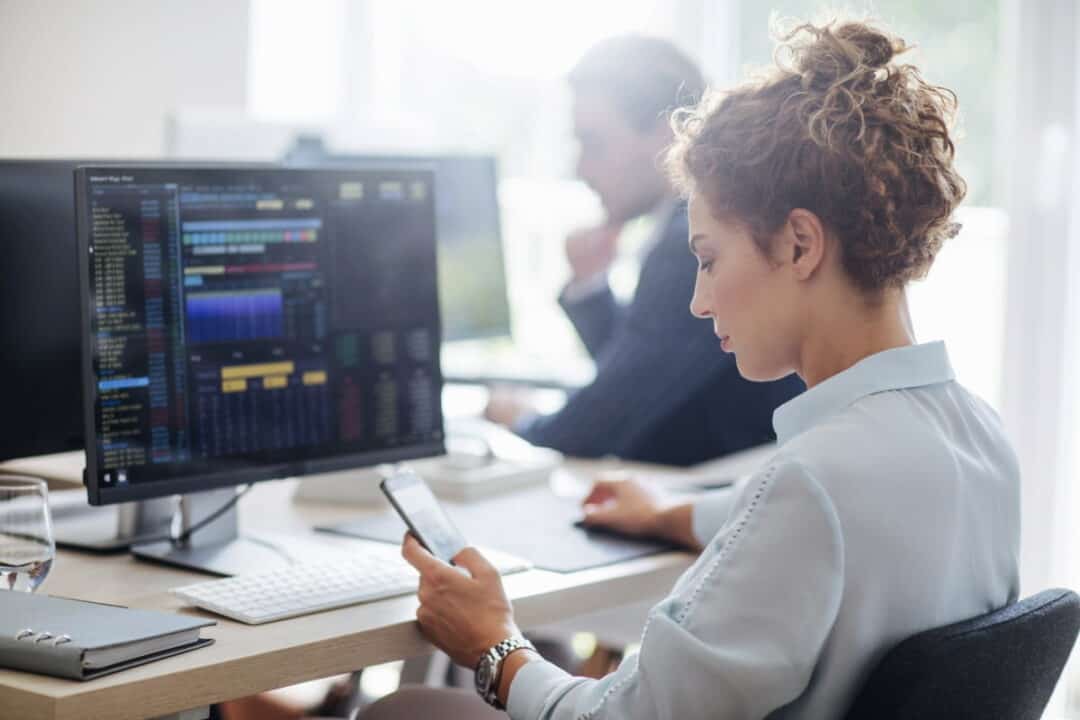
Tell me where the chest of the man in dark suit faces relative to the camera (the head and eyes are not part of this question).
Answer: to the viewer's left

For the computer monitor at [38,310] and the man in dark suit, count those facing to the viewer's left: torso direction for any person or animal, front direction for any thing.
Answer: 1

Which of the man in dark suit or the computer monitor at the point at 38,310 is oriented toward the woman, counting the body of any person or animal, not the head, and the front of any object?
the computer monitor

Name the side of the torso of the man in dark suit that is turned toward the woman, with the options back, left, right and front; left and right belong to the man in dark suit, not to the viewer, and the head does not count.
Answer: left

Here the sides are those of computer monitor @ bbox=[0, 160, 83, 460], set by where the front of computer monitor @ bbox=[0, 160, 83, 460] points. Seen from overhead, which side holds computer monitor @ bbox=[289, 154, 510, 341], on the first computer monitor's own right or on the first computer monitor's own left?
on the first computer monitor's own left

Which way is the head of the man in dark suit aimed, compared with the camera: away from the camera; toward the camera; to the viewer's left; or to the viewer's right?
to the viewer's left

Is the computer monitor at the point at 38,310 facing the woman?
yes

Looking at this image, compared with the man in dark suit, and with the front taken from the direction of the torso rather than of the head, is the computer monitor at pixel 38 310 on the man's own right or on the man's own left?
on the man's own left

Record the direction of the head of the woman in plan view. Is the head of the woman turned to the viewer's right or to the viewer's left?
to the viewer's left

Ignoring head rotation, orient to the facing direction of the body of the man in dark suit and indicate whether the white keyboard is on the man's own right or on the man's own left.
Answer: on the man's own left

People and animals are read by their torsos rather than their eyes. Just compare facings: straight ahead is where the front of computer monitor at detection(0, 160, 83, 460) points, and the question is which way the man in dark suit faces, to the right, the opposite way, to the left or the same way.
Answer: the opposite way

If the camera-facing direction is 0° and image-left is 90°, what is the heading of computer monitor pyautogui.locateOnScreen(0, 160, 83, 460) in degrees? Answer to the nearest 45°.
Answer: approximately 315°
